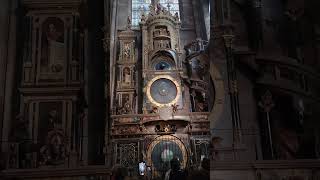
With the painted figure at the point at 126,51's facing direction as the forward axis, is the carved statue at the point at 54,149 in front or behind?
in front

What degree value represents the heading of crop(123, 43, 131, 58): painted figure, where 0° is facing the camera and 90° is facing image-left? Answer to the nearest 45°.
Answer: approximately 0°
